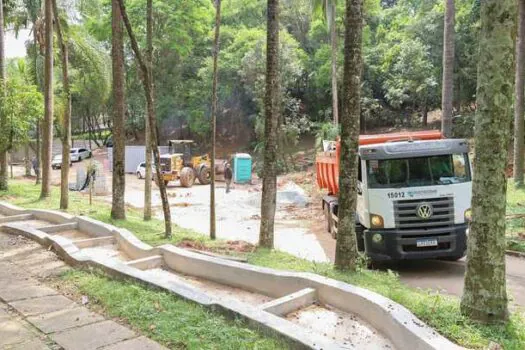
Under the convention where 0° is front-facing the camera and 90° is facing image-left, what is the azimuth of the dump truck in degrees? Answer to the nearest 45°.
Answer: approximately 315°

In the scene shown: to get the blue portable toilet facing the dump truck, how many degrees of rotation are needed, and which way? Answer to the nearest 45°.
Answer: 0° — it already faces it

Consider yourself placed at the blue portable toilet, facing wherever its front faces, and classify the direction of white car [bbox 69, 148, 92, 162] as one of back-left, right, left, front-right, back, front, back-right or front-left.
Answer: back-right

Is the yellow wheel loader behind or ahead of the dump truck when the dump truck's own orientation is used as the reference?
behind

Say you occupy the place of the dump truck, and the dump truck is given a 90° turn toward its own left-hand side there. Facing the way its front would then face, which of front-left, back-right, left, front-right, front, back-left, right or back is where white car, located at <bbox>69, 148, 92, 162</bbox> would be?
left

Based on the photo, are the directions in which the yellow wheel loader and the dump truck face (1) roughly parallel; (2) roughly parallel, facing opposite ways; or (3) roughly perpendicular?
roughly perpendicular

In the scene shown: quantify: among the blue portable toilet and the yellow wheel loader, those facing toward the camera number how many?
1

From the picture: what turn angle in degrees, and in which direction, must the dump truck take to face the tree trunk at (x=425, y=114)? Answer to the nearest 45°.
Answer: approximately 135° to its left

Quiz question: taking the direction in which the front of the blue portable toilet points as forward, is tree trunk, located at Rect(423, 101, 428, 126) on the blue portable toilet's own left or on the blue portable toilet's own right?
on the blue portable toilet's own left

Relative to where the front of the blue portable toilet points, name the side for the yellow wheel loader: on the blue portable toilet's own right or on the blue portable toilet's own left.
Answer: on the blue portable toilet's own right
